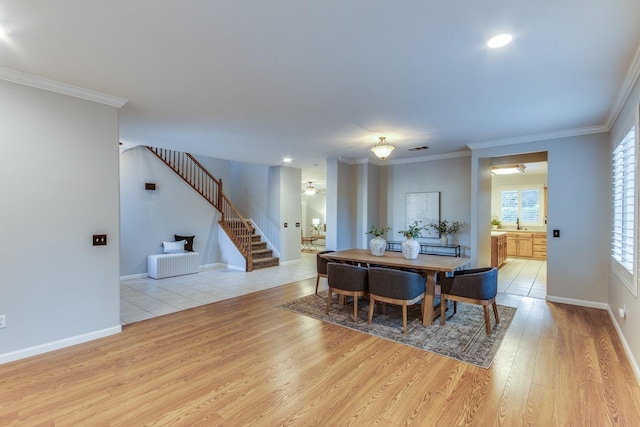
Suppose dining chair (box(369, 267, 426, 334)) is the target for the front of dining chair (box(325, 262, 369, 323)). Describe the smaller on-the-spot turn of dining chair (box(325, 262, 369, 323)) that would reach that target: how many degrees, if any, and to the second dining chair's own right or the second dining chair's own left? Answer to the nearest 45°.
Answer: approximately 90° to the second dining chair's own right

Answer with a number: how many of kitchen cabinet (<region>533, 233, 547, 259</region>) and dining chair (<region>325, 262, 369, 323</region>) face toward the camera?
1

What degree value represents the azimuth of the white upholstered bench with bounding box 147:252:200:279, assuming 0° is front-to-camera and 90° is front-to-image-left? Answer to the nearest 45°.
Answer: approximately 315°

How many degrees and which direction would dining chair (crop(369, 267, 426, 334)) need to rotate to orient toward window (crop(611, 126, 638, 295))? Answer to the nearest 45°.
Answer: approximately 45° to its right

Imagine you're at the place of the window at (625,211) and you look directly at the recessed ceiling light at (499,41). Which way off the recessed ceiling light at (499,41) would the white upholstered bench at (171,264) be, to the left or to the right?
right

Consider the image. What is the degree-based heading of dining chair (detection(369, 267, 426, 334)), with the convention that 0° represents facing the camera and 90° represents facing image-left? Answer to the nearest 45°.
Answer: approximately 225°

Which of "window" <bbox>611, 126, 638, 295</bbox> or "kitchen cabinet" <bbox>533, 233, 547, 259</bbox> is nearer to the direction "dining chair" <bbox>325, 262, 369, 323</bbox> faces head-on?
the kitchen cabinet

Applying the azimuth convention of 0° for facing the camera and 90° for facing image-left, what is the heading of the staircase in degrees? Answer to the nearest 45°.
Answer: approximately 315°

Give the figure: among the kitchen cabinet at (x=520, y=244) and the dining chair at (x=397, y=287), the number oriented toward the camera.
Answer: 1

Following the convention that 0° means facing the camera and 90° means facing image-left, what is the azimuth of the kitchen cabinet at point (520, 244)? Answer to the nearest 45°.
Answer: approximately 0°

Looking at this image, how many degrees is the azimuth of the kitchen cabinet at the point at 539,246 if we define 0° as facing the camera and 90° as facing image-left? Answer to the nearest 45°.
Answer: approximately 0°

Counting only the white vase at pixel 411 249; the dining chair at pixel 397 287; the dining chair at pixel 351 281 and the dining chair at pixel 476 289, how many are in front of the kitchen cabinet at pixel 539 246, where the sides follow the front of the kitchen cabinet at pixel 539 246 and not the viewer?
4
